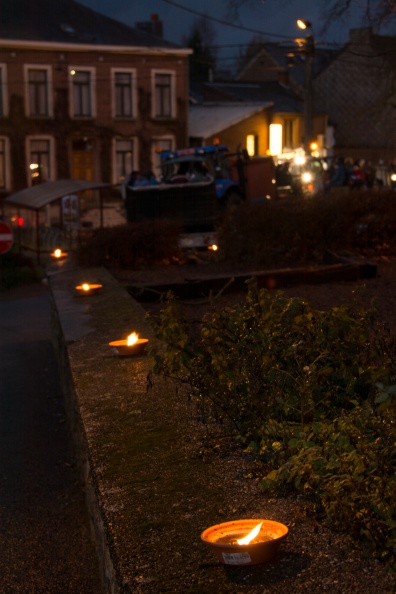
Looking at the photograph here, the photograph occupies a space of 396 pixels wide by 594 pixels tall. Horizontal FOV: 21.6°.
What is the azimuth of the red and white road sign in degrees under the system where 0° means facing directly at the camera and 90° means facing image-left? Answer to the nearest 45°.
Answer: approximately 0°

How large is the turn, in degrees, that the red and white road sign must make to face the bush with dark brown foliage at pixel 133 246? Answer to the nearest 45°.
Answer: approximately 90° to its left

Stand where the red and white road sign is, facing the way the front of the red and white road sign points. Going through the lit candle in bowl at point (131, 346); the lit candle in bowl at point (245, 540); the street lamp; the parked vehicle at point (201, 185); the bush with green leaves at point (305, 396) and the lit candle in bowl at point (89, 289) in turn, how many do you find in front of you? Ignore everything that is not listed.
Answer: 4

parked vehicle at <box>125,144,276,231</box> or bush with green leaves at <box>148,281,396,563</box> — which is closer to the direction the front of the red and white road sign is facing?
the bush with green leaves

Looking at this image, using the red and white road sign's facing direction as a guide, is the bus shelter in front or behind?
behind

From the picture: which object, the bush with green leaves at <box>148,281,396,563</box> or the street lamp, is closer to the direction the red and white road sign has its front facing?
the bush with green leaves

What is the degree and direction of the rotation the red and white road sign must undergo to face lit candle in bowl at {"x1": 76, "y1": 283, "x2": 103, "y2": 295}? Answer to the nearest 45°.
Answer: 0° — it already faces it

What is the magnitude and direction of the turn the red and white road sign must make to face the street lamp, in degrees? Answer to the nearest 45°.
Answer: approximately 135° to its left

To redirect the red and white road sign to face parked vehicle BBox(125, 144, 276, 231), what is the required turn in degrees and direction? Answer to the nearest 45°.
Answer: approximately 135° to its left

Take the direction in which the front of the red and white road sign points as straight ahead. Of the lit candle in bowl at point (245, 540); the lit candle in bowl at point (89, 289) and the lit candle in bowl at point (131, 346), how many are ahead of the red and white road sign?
3

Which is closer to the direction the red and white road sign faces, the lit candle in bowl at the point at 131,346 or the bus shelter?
the lit candle in bowl

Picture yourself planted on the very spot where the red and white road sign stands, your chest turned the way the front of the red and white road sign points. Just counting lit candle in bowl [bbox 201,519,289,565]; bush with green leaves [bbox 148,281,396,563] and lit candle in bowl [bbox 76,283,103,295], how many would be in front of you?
3

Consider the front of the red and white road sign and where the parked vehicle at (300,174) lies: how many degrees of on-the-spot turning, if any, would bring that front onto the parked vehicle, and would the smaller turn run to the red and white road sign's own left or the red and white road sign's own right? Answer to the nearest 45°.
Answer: approximately 135° to the red and white road sign's own left

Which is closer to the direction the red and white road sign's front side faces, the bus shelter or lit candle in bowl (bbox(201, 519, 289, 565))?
the lit candle in bowl

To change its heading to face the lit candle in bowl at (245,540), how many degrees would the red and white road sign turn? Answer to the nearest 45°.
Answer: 0° — it already faces it
